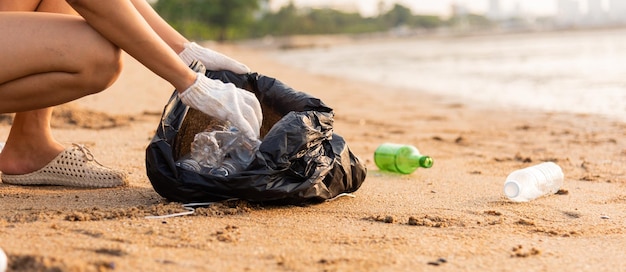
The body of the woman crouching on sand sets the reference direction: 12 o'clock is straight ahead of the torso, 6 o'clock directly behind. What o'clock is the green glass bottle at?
The green glass bottle is roughly at 11 o'clock from the woman crouching on sand.

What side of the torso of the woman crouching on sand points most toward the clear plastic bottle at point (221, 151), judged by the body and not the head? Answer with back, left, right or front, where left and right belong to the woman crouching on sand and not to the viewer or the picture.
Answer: front

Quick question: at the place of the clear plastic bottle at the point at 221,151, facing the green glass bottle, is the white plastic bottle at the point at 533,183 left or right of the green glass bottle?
right

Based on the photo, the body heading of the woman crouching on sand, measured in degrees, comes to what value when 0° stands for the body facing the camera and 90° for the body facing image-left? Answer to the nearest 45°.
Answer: approximately 270°

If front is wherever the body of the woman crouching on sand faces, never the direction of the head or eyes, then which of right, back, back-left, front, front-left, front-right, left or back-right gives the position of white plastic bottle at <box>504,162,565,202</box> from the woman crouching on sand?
front
